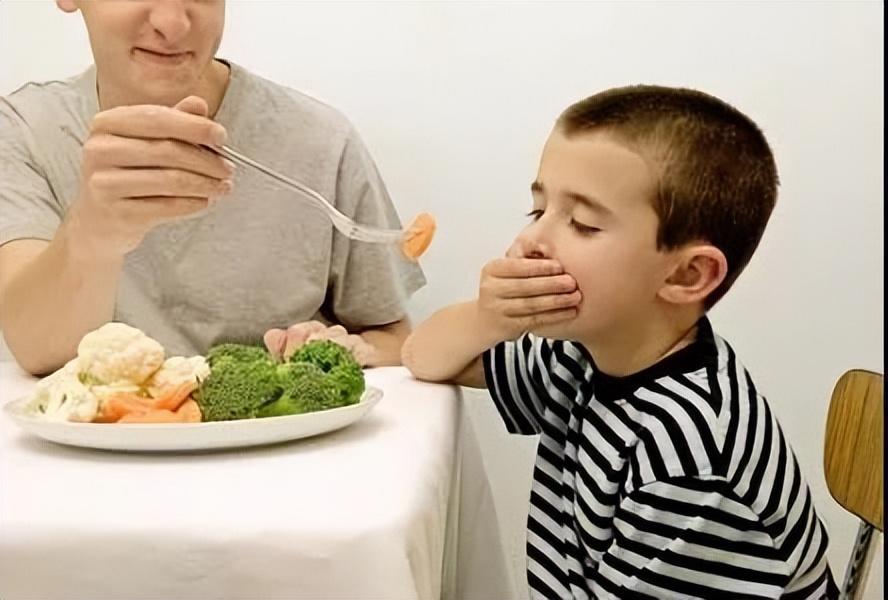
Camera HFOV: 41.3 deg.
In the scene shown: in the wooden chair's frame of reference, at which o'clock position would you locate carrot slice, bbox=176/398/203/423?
The carrot slice is roughly at 12 o'clock from the wooden chair.

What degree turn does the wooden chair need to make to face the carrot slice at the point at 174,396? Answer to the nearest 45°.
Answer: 0° — it already faces it

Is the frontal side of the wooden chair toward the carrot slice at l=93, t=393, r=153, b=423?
yes

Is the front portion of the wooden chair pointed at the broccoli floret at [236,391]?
yes

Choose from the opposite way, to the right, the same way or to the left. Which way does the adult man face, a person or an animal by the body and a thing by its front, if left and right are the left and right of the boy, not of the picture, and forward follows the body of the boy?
to the left

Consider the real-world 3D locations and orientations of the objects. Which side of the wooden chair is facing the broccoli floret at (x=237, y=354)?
front

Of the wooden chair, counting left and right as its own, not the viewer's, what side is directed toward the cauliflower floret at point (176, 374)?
front

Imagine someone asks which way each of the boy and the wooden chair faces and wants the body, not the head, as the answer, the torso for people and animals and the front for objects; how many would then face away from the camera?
0

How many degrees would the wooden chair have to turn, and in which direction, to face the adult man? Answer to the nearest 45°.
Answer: approximately 45° to its right

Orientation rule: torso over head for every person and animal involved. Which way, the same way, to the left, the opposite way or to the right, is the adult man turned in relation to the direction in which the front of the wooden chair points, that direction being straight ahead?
to the left
